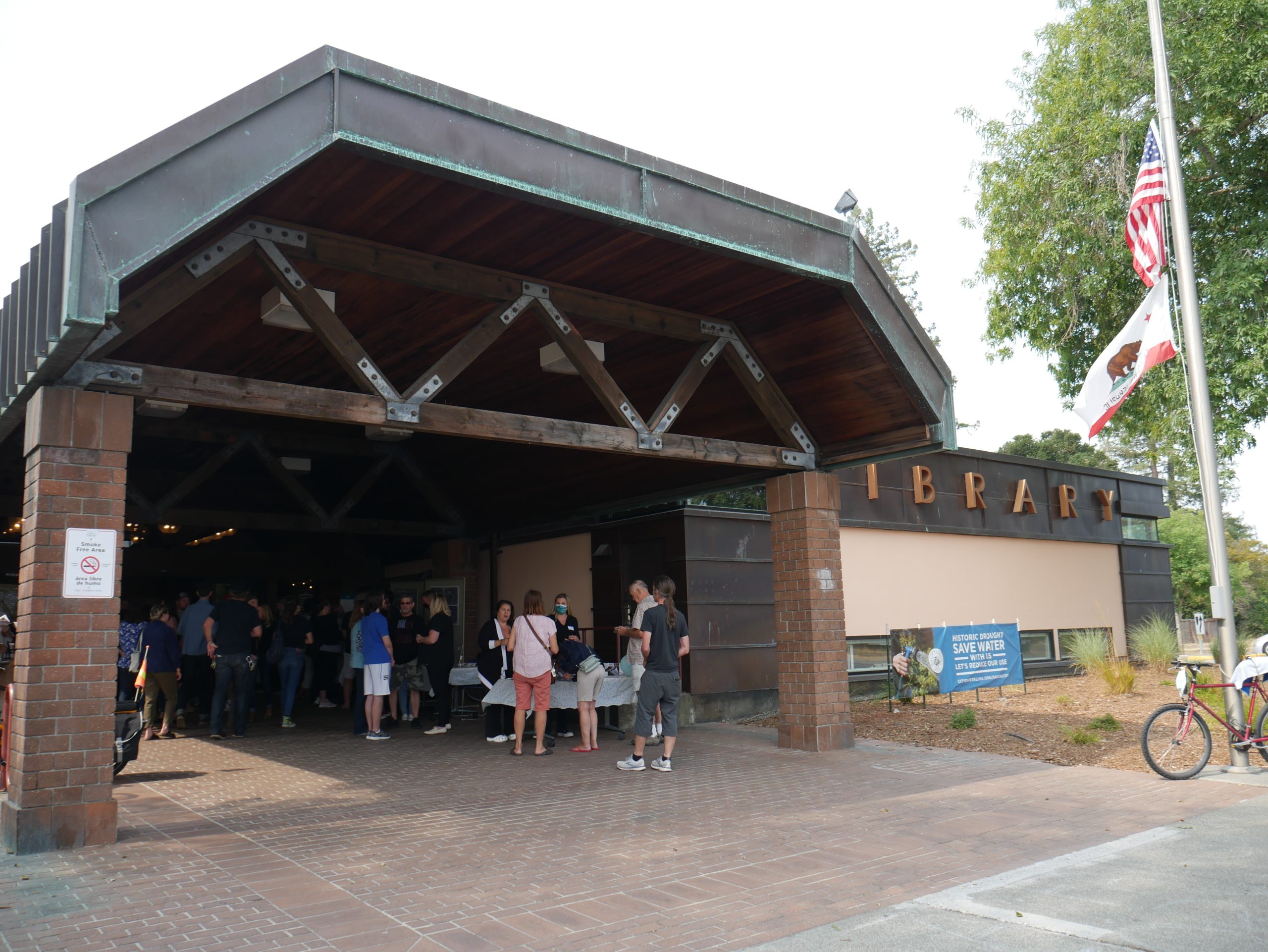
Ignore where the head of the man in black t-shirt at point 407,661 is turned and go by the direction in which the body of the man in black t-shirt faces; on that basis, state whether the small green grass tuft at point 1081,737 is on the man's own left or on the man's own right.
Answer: on the man's own left

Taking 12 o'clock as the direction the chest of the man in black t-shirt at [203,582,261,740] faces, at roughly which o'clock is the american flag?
The american flag is roughly at 4 o'clock from the man in black t-shirt.

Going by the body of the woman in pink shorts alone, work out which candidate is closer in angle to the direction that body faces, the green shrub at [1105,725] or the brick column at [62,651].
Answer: the green shrub

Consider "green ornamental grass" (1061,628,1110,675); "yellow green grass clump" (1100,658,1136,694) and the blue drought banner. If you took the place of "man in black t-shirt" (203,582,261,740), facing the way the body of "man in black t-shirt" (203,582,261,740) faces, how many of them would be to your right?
3

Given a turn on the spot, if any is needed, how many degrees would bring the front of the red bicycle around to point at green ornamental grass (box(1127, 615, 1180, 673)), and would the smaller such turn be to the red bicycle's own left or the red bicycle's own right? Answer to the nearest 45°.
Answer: approximately 90° to the red bicycle's own right

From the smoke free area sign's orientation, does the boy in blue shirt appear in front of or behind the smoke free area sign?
behind

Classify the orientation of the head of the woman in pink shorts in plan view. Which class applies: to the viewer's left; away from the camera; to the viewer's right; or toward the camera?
away from the camera

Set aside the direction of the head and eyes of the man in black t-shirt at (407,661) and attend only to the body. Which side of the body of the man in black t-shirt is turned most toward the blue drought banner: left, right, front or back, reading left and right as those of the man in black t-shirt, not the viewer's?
left

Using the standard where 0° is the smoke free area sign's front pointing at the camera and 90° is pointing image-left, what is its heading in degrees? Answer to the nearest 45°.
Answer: approximately 0°

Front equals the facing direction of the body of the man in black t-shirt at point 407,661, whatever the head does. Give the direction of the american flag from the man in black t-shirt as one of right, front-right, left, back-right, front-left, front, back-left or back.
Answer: front-left

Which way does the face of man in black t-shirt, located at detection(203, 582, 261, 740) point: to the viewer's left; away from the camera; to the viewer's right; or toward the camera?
away from the camera

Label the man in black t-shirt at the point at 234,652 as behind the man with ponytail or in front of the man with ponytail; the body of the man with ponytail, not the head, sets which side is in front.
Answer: in front

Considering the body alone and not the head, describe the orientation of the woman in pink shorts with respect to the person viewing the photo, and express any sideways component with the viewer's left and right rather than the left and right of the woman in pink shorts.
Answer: facing away from the viewer

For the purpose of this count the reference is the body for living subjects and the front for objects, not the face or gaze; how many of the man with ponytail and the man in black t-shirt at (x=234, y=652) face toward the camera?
0

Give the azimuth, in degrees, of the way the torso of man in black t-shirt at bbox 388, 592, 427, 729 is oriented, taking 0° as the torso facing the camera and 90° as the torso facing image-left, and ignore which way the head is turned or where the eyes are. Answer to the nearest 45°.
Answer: approximately 0°
